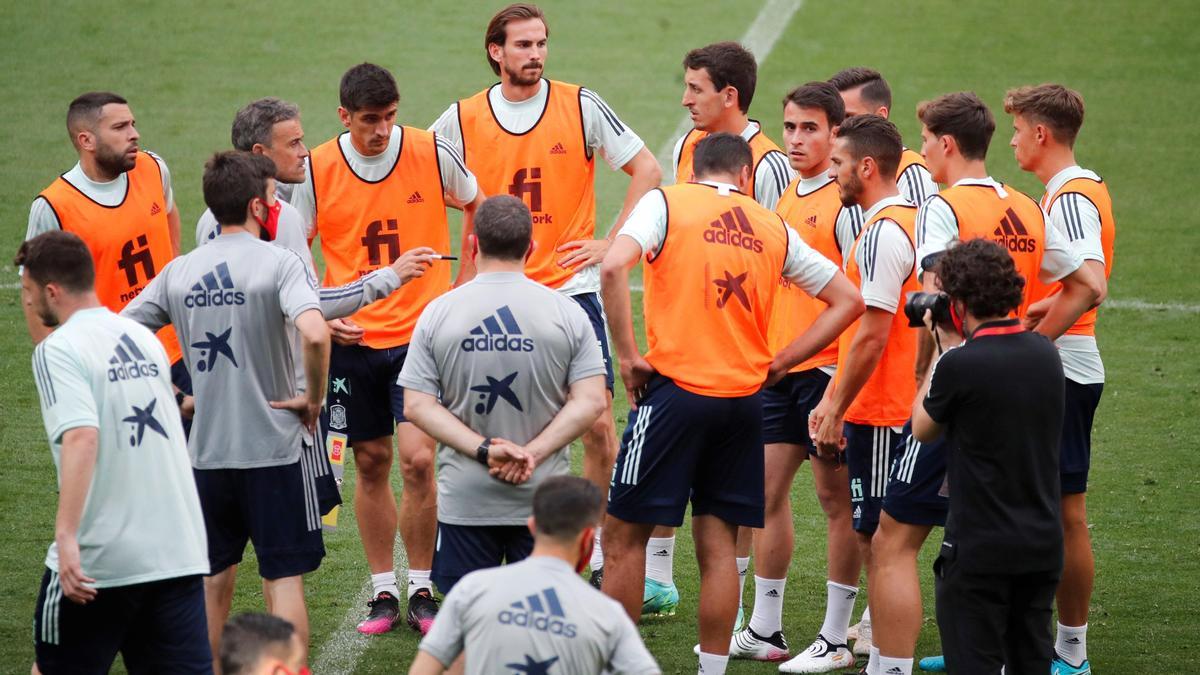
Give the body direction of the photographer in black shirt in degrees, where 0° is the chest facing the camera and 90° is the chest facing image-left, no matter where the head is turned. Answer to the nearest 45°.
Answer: approximately 135°

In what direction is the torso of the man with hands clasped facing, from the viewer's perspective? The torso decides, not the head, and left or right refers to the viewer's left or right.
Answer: facing away from the viewer

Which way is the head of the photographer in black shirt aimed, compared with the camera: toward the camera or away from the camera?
away from the camera

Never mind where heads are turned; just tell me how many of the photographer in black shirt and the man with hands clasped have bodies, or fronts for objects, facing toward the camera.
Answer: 0

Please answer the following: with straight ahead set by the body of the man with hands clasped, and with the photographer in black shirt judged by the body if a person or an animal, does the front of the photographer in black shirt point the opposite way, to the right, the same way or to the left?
the same way

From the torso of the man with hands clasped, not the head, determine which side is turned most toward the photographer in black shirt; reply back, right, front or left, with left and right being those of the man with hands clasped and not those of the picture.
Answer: right

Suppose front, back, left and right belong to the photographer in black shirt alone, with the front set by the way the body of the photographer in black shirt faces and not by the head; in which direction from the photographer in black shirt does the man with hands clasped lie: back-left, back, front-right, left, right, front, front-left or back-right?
front-left

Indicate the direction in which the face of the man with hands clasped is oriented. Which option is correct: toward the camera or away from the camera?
away from the camera
